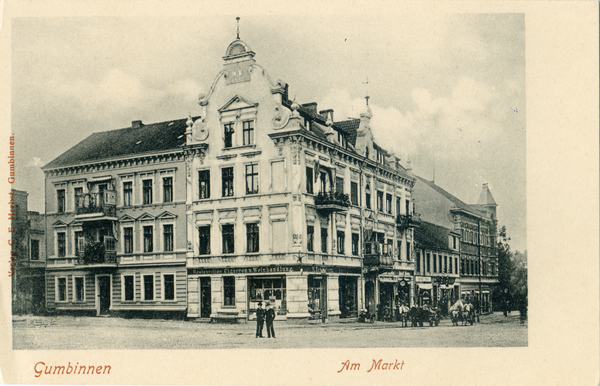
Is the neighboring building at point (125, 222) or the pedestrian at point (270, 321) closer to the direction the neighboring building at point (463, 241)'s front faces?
the pedestrian

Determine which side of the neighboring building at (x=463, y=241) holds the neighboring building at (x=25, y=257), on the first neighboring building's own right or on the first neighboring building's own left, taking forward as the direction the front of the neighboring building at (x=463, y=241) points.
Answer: on the first neighboring building's own right
